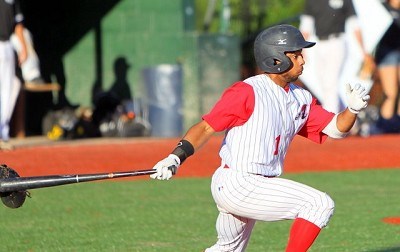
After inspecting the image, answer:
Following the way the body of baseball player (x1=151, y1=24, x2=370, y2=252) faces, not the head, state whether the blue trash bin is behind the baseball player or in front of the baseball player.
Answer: behind

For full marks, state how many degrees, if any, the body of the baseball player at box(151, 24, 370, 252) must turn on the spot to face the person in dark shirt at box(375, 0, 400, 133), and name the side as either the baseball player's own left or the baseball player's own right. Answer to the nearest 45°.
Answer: approximately 135° to the baseball player's own left

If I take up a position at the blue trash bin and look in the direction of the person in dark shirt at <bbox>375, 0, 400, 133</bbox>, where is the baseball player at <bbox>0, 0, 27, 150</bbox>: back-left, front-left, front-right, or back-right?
back-right
